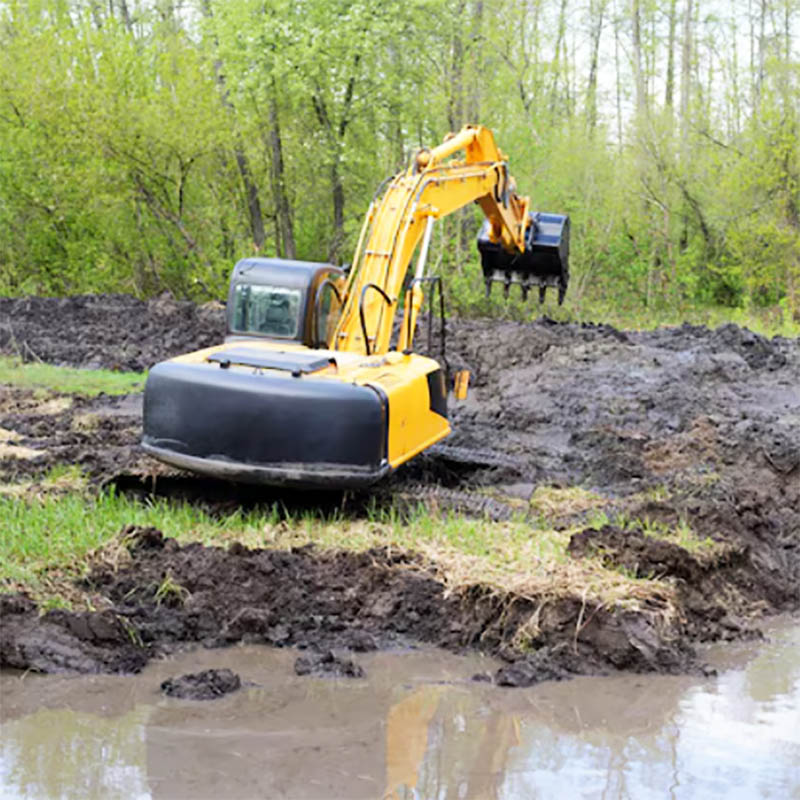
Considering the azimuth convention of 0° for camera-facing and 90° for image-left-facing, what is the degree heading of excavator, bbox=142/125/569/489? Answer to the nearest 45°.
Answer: approximately 225°

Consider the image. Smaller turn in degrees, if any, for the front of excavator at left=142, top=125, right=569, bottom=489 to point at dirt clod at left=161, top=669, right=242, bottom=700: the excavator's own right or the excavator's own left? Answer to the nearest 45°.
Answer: approximately 135° to the excavator's own right

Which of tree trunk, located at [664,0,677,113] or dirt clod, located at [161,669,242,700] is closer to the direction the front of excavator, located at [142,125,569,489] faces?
the tree trunk

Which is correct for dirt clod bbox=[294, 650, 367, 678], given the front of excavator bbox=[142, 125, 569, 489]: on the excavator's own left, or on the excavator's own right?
on the excavator's own right

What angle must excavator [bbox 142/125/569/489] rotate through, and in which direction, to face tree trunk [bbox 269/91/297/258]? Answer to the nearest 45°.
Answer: approximately 45° to its left

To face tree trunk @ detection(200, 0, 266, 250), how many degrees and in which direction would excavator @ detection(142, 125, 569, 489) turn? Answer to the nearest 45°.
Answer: approximately 45° to its left

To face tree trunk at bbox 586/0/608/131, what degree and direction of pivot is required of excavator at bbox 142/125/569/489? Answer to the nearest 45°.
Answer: approximately 45° to its left
